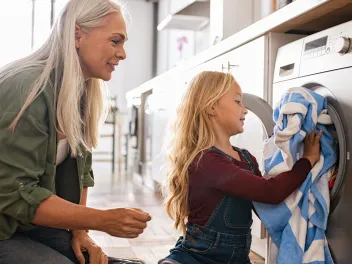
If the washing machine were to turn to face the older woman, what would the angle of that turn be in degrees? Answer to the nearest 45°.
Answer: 0° — it already faces them

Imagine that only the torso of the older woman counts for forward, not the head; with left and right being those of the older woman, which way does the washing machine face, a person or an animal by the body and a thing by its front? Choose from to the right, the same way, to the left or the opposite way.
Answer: the opposite way

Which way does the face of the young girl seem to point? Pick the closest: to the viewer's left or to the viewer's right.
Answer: to the viewer's right

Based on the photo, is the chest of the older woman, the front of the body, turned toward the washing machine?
yes

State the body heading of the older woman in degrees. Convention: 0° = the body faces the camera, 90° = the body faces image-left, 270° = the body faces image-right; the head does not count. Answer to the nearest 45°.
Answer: approximately 270°

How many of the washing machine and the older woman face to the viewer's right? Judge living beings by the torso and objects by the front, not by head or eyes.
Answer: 1

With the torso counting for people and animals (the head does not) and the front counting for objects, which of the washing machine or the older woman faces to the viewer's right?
the older woman

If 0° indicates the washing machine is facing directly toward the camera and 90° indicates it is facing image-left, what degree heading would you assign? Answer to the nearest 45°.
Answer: approximately 45°
